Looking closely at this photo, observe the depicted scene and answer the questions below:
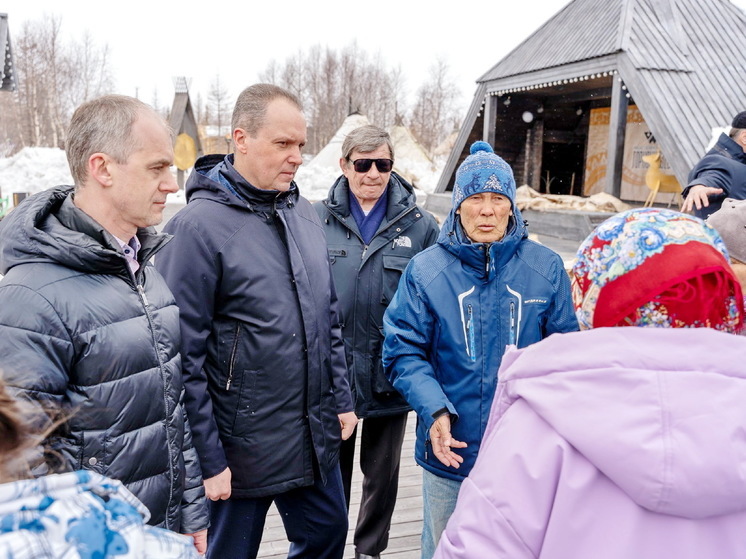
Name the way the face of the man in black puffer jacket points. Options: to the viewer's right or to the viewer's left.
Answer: to the viewer's right

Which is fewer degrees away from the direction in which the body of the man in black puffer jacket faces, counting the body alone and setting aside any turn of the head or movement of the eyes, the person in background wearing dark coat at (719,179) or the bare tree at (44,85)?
the person in background wearing dark coat

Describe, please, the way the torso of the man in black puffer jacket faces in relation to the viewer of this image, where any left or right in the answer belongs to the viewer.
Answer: facing the viewer and to the right of the viewer

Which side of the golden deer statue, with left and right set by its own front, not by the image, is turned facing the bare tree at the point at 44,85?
front

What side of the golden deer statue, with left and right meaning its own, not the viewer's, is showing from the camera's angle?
left

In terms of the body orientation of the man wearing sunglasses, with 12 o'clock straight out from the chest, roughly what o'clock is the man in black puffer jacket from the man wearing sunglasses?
The man in black puffer jacket is roughly at 1 o'clock from the man wearing sunglasses.

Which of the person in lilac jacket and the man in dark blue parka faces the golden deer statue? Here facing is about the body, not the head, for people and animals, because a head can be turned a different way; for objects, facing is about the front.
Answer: the person in lilac jacket

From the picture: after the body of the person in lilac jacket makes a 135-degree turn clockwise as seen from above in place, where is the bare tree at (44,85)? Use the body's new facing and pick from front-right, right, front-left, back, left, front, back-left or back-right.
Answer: back

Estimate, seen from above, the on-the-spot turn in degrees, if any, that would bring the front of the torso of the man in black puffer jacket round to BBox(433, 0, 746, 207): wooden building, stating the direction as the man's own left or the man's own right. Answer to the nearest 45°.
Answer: approximately 90° to the man's own left

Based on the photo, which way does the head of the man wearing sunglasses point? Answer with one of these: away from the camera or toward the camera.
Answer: toward the camera

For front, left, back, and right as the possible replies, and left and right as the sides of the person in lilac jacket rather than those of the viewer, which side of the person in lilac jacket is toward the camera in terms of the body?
back

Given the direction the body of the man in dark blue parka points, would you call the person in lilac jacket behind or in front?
in front

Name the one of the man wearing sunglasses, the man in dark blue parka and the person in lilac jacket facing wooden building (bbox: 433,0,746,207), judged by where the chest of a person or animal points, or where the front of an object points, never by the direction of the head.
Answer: the person in lilac jacket

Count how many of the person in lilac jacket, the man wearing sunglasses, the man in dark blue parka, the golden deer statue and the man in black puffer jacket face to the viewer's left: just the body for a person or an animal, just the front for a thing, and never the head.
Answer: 1

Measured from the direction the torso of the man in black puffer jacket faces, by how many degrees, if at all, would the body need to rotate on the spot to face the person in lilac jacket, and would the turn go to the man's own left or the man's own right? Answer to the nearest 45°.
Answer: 0° — they already face them

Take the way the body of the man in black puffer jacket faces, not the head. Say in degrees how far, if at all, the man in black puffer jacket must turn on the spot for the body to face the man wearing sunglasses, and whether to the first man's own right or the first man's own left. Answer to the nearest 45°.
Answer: approximately 90° to the first man's own left

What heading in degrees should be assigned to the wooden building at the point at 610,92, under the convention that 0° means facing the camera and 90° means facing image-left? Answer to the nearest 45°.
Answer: approximately 45°

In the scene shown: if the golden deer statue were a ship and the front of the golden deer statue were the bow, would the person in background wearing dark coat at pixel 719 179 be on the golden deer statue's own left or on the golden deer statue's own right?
on the golden deer statue's own left

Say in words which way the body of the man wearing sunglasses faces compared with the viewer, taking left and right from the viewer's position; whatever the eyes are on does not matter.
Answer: facing the viewer

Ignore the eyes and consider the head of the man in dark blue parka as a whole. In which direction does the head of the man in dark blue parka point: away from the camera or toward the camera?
toward the camera
